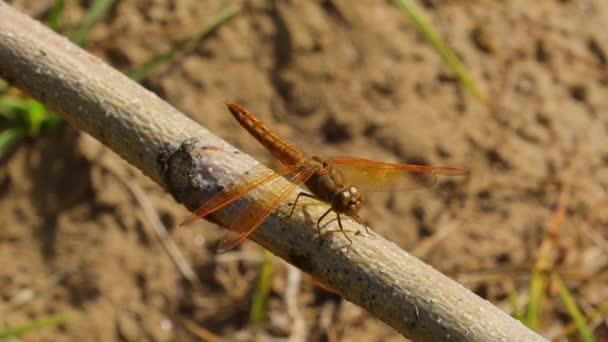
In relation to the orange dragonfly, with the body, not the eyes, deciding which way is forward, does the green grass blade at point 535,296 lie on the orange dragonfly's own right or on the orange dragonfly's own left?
on the orange dragonfly's own left

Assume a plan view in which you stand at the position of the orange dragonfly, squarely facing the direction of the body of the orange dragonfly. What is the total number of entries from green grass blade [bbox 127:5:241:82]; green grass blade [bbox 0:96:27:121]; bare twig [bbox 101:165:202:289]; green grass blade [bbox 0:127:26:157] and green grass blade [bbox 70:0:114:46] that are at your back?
5

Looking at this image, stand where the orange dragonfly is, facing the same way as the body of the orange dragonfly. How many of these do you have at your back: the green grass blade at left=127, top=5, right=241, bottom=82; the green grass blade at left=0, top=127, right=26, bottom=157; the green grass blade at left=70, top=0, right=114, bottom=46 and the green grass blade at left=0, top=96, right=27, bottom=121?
4

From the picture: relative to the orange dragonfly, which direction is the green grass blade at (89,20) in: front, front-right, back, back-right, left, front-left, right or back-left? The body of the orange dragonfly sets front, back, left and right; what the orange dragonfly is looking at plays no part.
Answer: back

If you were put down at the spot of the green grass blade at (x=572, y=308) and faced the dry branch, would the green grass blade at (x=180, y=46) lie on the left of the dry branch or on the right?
right

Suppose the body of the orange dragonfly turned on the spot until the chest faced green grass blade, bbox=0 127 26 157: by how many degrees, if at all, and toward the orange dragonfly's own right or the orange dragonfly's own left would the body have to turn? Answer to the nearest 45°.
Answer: approximately 180°

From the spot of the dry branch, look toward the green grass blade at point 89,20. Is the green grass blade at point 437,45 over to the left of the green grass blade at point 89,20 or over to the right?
right

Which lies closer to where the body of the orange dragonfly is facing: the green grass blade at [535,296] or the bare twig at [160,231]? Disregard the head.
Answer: the green grass blade

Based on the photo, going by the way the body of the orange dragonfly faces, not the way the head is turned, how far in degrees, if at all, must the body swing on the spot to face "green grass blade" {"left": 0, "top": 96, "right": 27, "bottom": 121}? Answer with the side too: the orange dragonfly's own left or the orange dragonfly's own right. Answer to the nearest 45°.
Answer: approximately 180°

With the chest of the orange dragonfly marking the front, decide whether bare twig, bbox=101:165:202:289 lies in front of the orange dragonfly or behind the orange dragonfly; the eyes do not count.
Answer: behind

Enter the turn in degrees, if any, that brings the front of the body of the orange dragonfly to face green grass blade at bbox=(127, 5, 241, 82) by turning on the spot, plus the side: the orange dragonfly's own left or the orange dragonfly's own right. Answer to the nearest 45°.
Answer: approximately 180°

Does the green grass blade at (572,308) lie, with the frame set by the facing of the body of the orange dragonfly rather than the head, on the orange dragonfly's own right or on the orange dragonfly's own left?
on the orange dragonfly's own left
